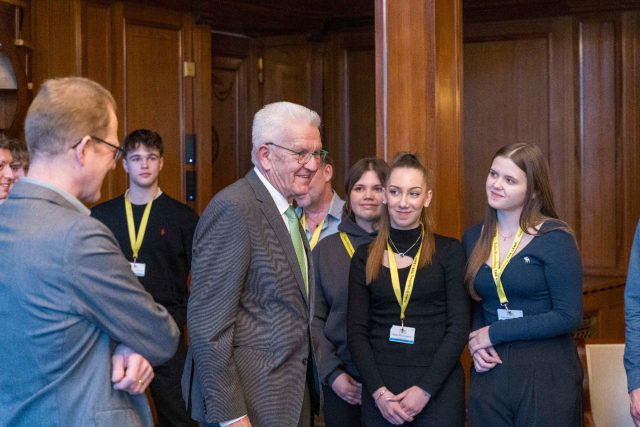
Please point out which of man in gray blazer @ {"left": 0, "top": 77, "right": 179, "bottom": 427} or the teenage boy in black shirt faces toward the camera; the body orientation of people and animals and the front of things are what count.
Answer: the teenage boy in black shirt

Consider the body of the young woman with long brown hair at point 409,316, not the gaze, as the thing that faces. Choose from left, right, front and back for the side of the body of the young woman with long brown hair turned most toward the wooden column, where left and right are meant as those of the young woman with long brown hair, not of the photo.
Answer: back

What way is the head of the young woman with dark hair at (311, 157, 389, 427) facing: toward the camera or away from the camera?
toward the camera

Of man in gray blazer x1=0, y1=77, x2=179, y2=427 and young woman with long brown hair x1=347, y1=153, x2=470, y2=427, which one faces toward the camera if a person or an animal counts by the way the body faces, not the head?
the young woman with long brown hair

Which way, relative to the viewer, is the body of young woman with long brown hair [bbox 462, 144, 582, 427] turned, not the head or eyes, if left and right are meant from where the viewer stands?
facing the viewer and to the left of the viewer

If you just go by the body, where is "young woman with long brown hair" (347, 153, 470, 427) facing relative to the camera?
toward the camera

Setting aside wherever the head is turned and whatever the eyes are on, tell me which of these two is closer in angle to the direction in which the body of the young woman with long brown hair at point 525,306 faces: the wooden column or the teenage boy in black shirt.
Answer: the teenage boy in black shirt

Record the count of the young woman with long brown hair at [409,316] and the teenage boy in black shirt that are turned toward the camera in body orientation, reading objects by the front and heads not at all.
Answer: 2

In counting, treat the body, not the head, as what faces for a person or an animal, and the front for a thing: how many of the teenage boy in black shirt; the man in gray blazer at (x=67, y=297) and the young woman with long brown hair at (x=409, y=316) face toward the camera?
2

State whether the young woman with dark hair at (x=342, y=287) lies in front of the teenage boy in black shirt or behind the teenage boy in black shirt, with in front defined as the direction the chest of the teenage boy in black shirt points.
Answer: in front

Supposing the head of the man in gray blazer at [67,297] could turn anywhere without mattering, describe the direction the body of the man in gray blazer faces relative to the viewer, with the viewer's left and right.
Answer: facing away from the viewer and to the right of the viewer

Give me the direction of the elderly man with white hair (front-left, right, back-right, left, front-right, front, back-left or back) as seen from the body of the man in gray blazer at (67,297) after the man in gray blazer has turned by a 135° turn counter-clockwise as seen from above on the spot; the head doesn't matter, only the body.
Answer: back-right

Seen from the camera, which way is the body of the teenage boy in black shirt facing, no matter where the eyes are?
toward the camera
